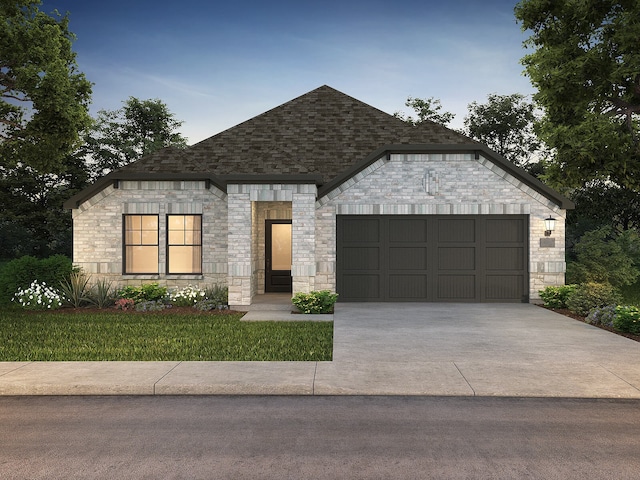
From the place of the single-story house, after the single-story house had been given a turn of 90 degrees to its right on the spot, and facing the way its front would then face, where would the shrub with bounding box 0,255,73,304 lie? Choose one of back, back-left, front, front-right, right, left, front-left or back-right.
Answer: front

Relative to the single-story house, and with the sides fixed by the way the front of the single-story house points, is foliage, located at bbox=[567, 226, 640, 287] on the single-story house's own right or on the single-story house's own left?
on the single-story house's own left

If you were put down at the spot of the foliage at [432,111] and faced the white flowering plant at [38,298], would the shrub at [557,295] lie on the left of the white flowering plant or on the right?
left

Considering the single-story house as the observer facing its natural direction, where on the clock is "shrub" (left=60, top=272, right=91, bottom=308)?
The shrub is roughly at 3 o'clock from the single-story house.

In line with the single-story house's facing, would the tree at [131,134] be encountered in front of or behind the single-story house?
behind

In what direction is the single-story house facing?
toward the camera

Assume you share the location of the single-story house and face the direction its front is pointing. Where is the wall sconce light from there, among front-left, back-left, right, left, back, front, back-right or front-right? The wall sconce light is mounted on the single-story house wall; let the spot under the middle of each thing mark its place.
left

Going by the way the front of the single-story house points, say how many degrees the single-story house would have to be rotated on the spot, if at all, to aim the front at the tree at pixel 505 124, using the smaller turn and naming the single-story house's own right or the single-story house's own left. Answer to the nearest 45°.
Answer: approximately 135° to the single-story house's own left

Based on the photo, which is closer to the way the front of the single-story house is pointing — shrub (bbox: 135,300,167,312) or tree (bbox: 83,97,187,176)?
the shrub

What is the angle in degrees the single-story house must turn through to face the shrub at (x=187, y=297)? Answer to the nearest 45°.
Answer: approximately 90° to its right

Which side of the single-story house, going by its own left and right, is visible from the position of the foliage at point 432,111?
back
